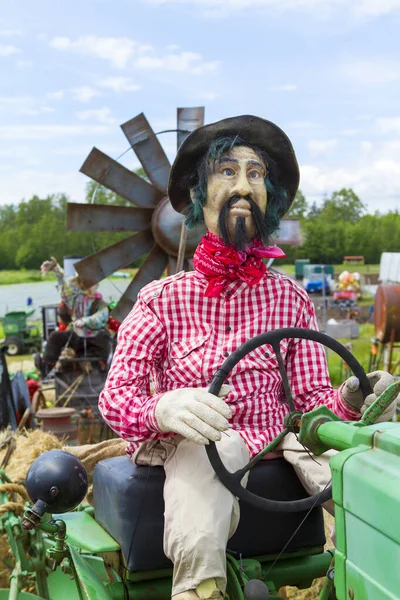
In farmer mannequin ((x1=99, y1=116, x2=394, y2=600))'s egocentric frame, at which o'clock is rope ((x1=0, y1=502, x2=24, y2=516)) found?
The rope is roughly at 4 o'clock from the farmer mannequin.

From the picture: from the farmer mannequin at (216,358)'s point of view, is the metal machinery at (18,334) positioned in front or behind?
behind

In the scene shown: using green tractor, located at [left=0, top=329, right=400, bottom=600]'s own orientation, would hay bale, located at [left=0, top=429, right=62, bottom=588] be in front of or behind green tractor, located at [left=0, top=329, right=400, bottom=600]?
behind

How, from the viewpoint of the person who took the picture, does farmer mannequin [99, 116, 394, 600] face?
facing the viewer and to the right of the viewer

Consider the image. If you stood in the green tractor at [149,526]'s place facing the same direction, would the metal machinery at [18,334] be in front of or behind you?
behind
